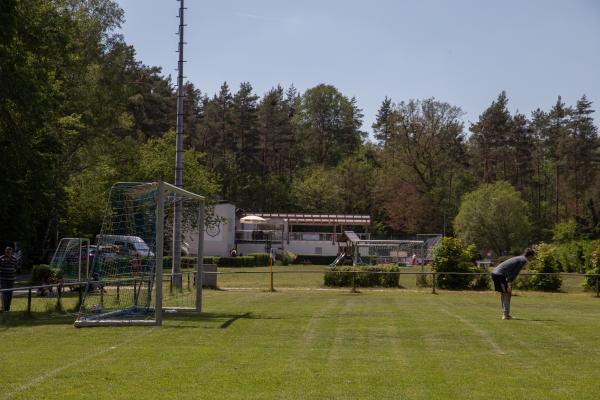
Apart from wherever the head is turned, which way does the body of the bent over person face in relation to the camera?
to the viewer's right

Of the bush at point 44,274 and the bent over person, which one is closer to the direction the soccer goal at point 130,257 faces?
the bent over person

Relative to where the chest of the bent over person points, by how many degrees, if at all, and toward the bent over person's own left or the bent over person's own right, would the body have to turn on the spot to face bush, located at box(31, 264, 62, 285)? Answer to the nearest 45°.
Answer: approximately 180°

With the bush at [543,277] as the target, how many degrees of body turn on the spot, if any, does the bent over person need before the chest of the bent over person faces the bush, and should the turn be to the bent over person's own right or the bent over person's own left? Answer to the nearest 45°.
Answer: approximately 90° to the bent over person's own left

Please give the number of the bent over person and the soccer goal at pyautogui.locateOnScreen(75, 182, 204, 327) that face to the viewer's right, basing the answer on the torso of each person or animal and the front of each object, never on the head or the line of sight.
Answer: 2

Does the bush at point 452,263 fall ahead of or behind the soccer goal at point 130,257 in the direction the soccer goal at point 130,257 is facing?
ahead

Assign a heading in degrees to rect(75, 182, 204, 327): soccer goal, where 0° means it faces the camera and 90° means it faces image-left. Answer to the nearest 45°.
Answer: approximately 270°

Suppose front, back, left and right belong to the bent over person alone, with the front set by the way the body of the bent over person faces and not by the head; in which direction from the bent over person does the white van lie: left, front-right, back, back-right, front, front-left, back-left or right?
back
